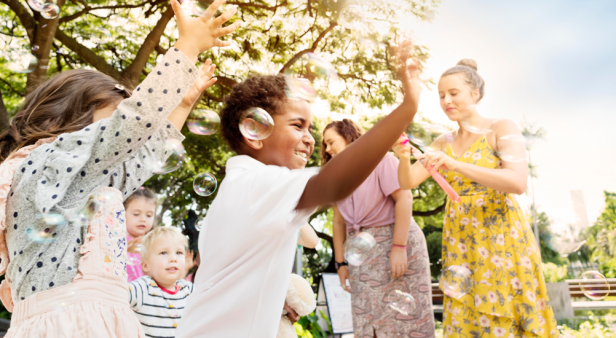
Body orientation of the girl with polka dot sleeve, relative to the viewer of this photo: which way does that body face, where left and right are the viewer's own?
facing to the right of the viewer

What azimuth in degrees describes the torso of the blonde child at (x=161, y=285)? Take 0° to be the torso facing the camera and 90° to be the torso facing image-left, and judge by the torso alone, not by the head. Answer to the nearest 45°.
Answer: approximately 315°
